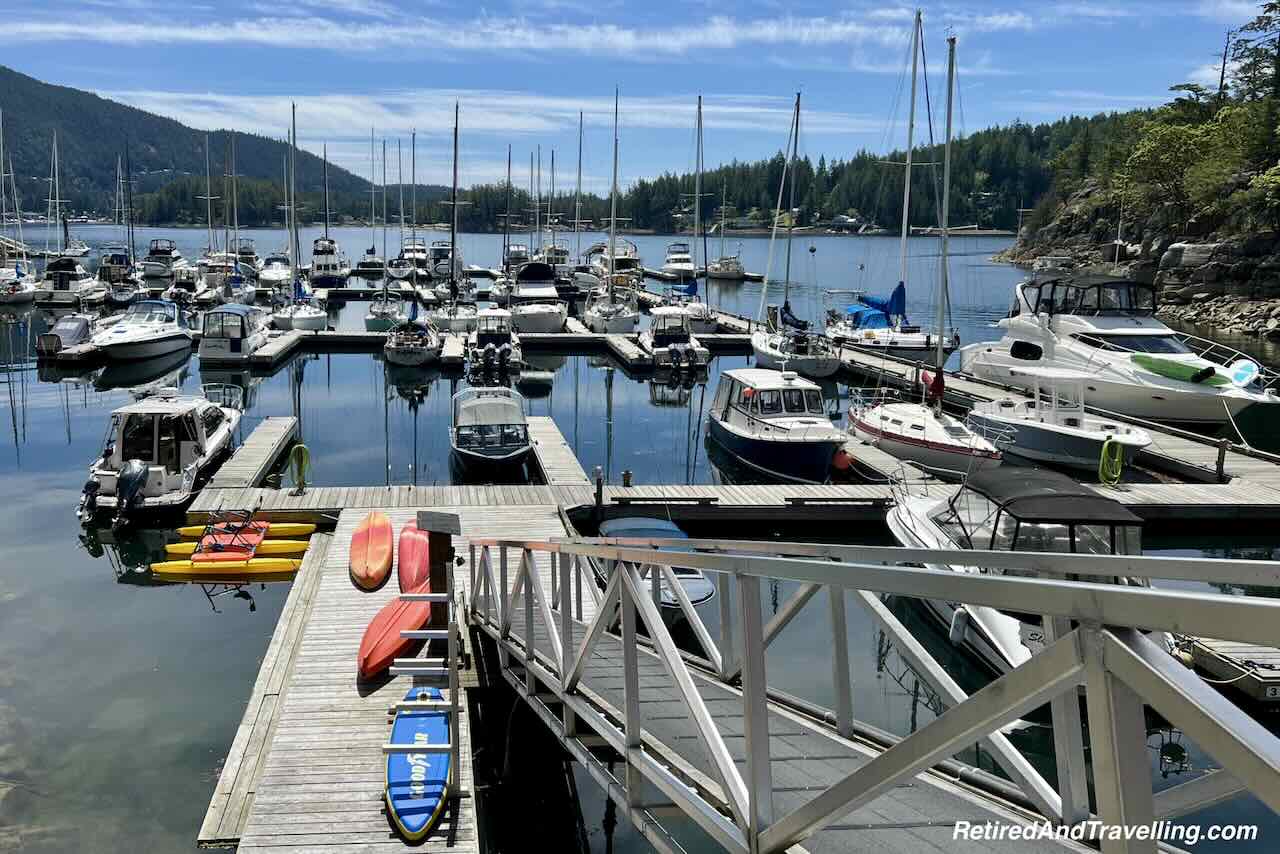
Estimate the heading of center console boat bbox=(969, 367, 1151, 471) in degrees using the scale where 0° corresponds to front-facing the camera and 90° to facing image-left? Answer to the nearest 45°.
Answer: approximately 315°

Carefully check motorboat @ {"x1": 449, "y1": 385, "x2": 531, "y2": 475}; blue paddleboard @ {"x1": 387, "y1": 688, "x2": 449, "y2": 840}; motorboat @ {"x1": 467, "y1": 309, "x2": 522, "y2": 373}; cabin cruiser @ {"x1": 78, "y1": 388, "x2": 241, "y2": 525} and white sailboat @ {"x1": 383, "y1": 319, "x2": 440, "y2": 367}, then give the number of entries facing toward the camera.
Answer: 2

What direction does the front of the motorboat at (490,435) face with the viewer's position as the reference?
facing the viewer

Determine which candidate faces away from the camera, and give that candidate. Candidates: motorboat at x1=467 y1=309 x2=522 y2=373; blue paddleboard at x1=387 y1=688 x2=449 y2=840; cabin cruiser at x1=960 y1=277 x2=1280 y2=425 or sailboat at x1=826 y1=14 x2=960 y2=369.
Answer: the motorboat

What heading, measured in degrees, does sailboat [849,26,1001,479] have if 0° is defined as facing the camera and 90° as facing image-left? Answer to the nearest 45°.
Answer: approximately 315°

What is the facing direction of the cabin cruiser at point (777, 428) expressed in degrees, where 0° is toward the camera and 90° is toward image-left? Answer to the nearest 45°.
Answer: approximately 315°

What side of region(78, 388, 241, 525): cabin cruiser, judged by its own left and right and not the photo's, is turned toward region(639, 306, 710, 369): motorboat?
front

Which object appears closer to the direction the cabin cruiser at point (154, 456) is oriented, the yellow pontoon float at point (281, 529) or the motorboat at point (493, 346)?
the motorboat

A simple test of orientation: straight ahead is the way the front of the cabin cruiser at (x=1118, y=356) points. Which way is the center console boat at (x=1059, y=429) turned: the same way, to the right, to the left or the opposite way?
the same way

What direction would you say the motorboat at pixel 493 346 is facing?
away from the camera
